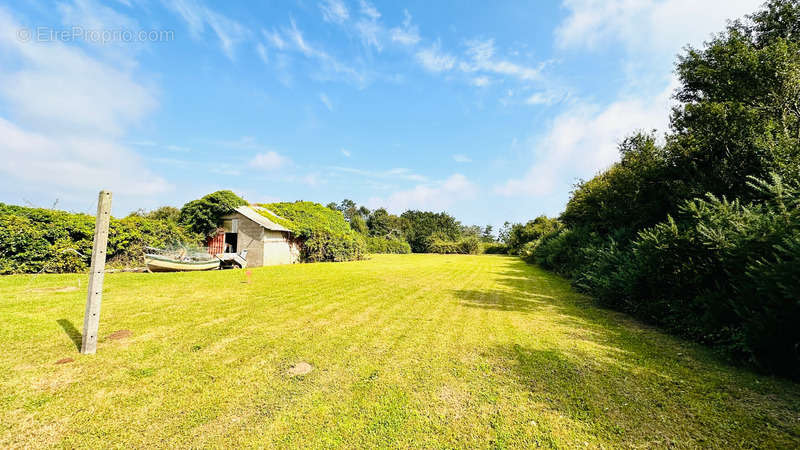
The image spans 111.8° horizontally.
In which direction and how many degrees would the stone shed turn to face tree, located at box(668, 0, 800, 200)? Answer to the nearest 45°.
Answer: approximately 90° to its left

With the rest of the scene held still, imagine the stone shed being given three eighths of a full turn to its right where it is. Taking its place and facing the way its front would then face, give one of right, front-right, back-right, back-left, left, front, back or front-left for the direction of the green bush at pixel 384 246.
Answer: front-right

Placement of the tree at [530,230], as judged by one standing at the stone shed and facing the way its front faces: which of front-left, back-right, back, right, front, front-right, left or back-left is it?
back-left

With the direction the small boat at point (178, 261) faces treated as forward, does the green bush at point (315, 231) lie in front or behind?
behind

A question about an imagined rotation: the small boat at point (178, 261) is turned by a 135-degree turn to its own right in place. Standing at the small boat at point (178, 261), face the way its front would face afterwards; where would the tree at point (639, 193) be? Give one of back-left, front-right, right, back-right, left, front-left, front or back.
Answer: right

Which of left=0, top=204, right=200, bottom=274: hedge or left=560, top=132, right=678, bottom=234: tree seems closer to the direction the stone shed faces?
the hedge

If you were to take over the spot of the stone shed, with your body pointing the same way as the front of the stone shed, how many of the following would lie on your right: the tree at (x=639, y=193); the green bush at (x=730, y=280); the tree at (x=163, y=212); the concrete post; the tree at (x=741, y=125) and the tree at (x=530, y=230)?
1

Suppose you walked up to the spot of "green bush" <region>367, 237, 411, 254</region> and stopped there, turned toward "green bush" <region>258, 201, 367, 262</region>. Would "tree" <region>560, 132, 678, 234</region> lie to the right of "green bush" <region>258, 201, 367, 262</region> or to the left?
left

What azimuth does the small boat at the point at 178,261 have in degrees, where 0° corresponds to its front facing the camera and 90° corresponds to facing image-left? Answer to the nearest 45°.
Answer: approximately 90°

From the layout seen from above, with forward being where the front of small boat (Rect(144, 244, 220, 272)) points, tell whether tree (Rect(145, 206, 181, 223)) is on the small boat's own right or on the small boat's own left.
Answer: on the small boat's own right

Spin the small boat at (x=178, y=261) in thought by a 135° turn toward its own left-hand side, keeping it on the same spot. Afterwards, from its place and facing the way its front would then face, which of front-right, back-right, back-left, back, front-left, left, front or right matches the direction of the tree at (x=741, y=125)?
front

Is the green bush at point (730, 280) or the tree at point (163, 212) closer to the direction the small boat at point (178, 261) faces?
the tree

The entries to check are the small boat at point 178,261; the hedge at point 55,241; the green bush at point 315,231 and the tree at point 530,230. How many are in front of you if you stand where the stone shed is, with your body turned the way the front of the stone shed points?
2

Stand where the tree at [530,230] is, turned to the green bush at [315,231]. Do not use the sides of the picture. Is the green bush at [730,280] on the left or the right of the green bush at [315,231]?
left

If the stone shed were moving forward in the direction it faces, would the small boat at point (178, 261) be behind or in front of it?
in front

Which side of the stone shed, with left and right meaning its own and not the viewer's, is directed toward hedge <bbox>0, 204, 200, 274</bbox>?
front

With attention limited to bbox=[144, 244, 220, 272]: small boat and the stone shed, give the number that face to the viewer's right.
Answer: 0

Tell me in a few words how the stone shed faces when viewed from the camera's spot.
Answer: facing the viewer and to the left of the viewer

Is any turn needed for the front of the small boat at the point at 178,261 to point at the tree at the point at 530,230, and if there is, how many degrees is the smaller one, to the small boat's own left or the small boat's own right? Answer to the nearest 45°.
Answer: approximately 180°

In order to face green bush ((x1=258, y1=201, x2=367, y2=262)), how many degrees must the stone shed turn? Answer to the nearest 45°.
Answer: approximately 180°

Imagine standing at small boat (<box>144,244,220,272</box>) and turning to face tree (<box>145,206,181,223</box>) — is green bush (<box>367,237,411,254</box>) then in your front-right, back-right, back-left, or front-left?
front-right
